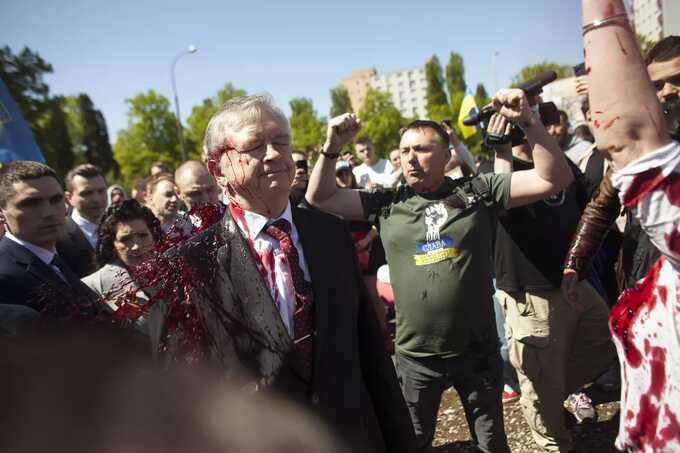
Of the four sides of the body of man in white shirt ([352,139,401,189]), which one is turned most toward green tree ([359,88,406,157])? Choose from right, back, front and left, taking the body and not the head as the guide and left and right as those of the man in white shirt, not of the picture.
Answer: back

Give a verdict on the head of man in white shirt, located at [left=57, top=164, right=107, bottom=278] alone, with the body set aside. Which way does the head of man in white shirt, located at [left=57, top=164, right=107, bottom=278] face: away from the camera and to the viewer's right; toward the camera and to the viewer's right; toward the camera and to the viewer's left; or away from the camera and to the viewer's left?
toward the camera and to the viewer's right

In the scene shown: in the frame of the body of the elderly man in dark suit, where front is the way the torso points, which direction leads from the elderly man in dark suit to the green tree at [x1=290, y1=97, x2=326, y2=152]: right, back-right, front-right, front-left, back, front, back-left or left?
back-left

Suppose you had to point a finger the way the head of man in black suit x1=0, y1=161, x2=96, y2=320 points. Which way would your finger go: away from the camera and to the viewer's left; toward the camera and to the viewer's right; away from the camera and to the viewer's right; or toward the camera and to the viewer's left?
toward the camera and to the viewer's right

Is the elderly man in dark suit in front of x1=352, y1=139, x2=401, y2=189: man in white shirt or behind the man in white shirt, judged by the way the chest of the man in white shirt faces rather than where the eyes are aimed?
in front

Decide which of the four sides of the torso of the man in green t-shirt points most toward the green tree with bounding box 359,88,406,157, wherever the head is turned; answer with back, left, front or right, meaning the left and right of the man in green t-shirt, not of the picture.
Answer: back

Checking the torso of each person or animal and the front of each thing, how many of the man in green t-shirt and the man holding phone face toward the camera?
2
